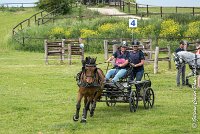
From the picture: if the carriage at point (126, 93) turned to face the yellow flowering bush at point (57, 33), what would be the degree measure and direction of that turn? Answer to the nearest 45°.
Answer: approximately 135° to its right

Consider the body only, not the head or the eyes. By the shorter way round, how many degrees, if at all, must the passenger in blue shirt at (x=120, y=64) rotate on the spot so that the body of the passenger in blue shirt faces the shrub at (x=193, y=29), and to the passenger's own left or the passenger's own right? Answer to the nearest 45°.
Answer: approximately 135° to the passenger's own right

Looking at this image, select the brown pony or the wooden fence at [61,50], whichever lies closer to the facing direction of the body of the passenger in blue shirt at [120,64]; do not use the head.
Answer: the brown pony

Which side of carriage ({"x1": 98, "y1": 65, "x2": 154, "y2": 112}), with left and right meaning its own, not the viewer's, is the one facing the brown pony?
front

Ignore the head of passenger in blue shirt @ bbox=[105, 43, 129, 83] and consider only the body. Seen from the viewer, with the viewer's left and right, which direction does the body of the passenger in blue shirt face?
facing the viewer and to the left of the viewer

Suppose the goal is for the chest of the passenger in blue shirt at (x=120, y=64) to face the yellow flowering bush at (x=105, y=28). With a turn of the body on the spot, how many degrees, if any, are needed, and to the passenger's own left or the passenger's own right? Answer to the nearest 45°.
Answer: approximately 135° to the passenger's own right

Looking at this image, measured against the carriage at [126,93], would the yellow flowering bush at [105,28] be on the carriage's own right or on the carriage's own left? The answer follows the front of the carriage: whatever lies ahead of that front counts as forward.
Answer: on the carriage's own right

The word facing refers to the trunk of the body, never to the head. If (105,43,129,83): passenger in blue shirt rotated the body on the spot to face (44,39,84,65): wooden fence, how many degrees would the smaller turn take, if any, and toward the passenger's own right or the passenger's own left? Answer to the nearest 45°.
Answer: approximately 135° to the passenger's own right
